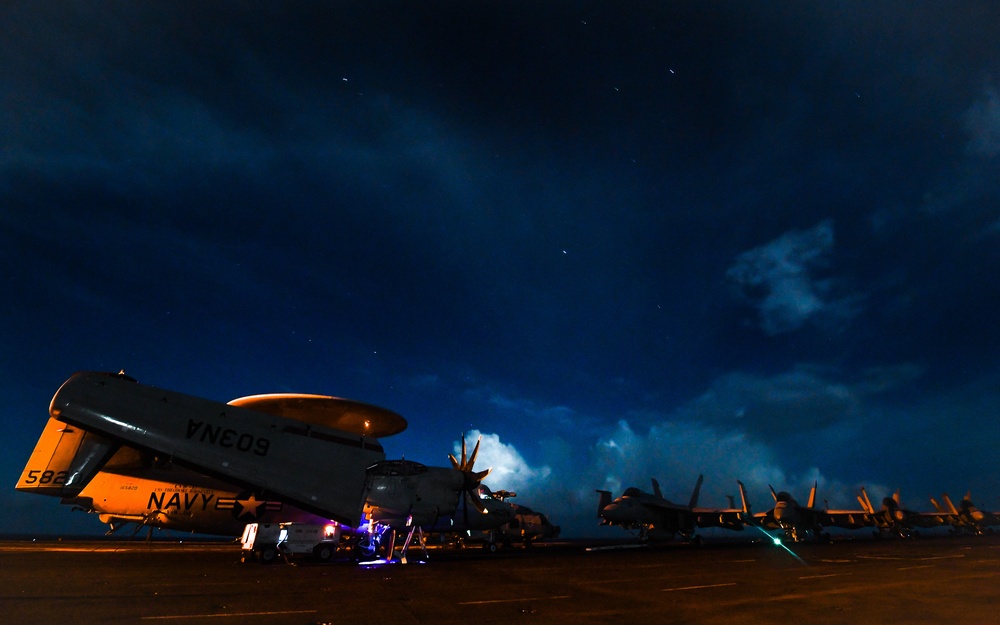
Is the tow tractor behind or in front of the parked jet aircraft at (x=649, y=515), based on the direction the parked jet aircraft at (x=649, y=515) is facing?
in front

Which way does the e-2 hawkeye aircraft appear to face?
to the viewer's right

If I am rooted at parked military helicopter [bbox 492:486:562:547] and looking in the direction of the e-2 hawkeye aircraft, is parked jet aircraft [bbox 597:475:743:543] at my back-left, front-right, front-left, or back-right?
back-left

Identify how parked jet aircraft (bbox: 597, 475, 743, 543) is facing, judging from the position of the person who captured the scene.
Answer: facing the viewer and to the left of the viewer

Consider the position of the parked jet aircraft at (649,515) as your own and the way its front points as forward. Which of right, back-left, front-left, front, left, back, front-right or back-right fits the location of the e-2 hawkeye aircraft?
front

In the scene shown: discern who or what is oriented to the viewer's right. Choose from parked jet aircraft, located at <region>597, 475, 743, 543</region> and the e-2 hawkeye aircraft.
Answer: the e-2 hawkeye aircraft

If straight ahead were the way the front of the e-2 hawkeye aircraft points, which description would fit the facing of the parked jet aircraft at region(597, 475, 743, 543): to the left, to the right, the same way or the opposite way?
the opposite way

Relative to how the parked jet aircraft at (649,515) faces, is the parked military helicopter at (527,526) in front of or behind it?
in front

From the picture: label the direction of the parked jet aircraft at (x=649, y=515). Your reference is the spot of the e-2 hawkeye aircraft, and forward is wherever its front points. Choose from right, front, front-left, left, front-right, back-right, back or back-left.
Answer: front
